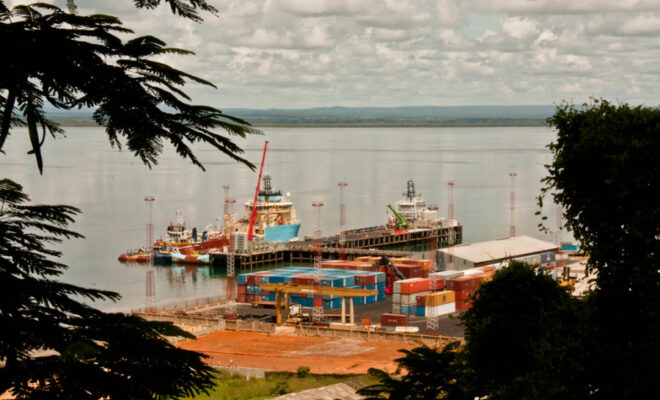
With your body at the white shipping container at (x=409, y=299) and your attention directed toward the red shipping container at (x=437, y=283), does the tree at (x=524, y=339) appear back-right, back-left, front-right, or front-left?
back-right

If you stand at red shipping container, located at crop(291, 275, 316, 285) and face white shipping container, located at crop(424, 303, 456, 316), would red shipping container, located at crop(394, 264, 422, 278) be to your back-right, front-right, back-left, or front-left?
front-left

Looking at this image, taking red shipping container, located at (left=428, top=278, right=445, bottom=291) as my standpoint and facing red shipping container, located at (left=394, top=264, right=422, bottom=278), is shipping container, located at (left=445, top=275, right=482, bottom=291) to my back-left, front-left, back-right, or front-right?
back-right
